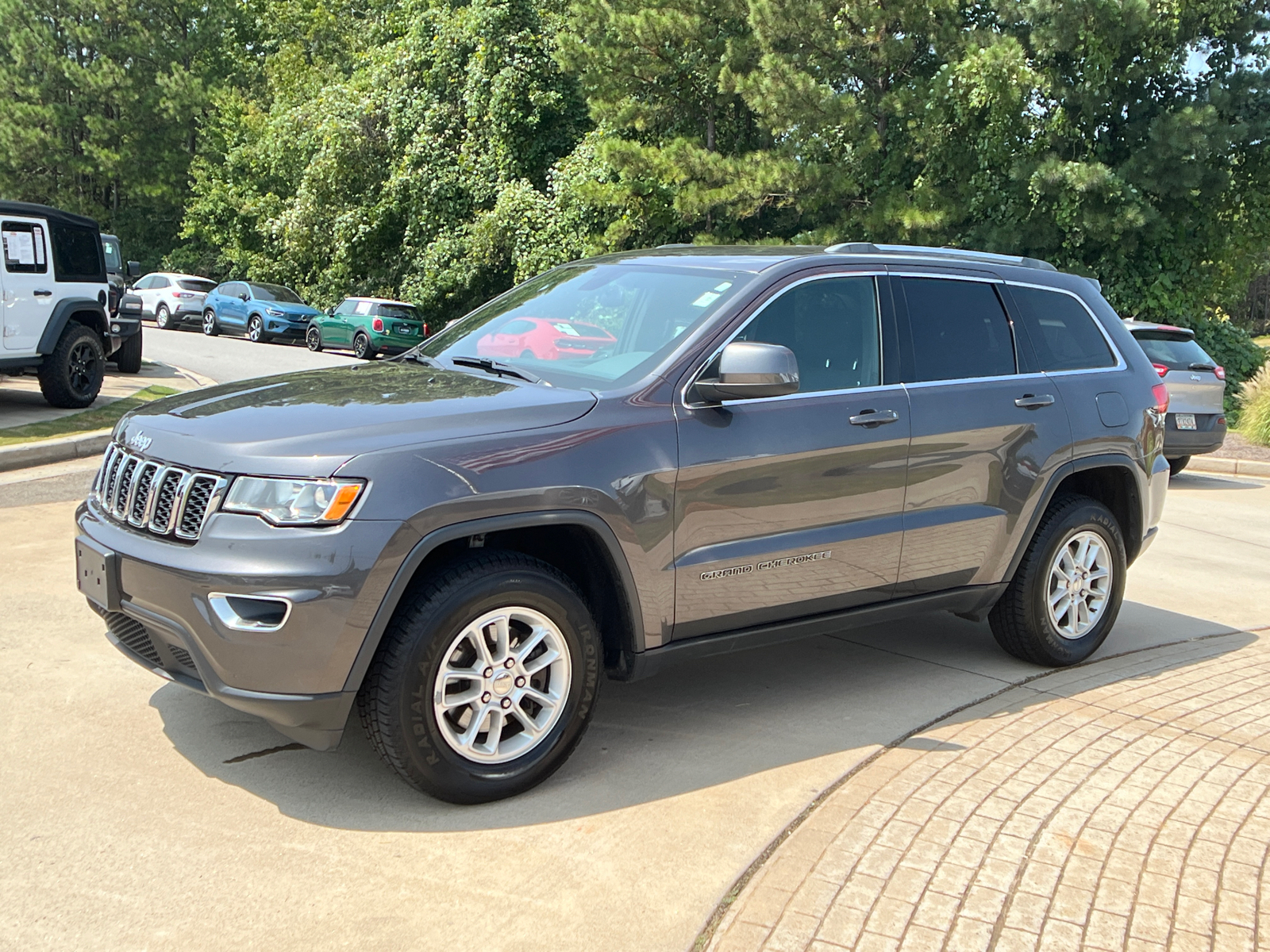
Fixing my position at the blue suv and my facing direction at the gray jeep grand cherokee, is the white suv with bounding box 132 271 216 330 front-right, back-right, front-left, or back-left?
back-right

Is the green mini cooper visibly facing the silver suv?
no

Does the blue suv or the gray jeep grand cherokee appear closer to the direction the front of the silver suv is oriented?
the blue suv

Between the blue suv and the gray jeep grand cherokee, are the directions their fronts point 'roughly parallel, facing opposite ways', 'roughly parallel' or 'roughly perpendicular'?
roughly perpendicular

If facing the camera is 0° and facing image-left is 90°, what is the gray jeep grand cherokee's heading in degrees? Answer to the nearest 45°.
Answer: approximately 45°

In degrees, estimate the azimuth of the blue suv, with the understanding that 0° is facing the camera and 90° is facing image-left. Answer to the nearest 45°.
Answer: approximately 315°

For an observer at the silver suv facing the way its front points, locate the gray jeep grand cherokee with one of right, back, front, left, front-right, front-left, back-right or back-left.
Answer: back-left

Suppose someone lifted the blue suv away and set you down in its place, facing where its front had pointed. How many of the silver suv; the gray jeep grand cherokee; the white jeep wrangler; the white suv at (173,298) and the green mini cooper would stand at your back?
1

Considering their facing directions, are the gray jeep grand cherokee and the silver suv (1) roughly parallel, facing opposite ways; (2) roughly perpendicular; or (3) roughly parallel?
roughly perpendicular

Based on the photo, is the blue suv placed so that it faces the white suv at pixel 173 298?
no

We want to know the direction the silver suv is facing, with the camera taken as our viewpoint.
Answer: facing away from the viewer and to the left of the viewer

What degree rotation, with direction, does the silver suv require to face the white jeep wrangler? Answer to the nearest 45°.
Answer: approximately 90° to its left

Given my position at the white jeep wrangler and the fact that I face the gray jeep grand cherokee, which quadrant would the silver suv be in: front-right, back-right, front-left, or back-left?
front-left

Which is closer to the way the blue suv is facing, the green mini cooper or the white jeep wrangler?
the green mini cooper

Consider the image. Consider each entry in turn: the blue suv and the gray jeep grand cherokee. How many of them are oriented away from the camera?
0

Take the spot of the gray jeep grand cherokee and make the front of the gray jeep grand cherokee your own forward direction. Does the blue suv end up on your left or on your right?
on your right
